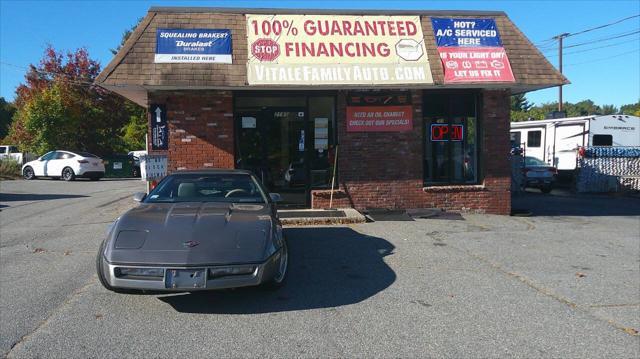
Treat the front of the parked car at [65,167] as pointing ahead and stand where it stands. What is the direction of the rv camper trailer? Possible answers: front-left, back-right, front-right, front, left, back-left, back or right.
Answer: back

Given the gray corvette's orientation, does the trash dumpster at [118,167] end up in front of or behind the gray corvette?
behind

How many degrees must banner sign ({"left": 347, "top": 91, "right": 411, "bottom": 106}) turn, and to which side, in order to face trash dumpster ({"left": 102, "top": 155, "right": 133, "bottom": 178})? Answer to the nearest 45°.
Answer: approximately 135° to its right

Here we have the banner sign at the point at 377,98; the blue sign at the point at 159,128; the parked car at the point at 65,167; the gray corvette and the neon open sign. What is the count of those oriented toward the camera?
4

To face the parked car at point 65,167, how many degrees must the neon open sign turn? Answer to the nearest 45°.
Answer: approximately 135° to its right

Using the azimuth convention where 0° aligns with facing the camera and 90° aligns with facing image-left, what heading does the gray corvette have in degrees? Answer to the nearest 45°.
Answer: approximately 0°

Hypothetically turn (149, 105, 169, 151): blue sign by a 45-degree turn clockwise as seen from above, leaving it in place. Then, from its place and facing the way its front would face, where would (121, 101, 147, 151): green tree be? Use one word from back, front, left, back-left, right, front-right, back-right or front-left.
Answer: back-right

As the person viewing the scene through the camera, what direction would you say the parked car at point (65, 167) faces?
facing away from the viewer and to the left of the viewer

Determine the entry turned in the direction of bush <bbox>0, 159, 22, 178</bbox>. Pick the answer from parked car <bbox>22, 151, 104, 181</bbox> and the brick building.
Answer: the parked car

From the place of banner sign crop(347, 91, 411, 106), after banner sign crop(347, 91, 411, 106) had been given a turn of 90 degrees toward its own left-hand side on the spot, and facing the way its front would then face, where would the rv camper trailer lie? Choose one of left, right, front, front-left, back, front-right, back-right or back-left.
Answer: front-left

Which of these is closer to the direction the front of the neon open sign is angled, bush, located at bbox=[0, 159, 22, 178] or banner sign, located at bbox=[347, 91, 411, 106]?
the banner sign
